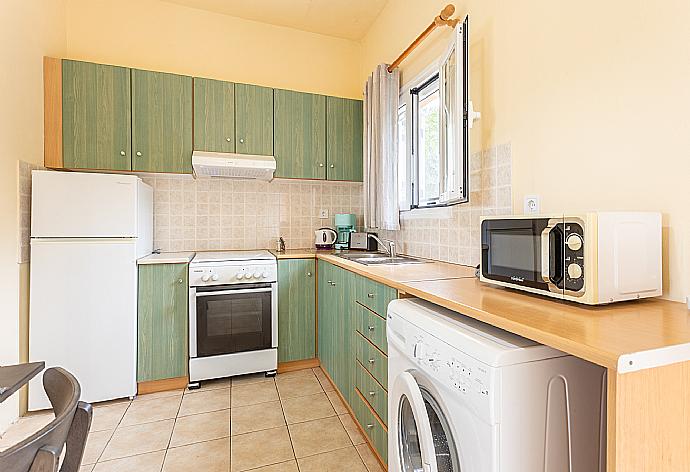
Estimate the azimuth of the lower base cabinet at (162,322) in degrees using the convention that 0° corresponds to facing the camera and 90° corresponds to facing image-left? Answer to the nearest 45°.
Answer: approximately 0°

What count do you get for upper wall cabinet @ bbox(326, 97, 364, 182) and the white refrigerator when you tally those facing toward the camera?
2

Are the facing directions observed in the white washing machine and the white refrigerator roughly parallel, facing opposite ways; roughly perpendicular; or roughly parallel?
roughly perpendicular

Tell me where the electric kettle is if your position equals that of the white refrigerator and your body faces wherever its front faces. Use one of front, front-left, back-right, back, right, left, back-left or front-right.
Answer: left

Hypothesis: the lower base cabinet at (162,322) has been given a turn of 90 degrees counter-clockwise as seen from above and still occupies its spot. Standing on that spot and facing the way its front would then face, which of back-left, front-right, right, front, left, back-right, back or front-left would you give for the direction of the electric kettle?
front

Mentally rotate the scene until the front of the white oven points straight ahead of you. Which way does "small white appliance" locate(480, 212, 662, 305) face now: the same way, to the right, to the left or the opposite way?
to the right

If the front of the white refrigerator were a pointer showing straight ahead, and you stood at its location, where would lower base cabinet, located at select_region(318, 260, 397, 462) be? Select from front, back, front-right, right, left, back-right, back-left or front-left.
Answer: front-left

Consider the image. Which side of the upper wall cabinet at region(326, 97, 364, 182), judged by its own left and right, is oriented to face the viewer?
front

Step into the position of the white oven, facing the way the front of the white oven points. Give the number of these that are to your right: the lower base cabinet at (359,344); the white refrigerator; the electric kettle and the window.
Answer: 1
